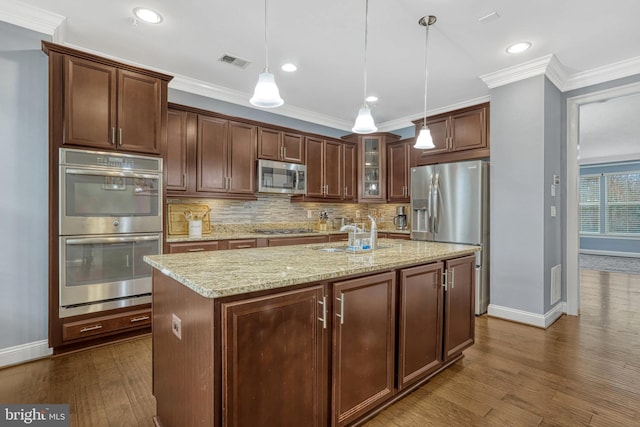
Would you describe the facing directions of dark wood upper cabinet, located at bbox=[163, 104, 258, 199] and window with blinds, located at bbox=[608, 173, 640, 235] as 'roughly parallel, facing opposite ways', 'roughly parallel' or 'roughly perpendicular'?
roughly perpendicular

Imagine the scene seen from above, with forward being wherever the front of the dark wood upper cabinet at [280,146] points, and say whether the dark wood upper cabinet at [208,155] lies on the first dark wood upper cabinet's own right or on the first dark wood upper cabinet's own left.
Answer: on the first dark wood upper cabinet's own right

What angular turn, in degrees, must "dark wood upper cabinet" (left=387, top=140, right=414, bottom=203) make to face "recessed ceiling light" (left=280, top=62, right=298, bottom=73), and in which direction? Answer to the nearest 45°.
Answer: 0° — it already faces it

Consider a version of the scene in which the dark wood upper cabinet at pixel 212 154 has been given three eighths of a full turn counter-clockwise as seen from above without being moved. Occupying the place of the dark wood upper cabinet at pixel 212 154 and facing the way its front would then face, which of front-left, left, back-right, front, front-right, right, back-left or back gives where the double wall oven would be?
back-left

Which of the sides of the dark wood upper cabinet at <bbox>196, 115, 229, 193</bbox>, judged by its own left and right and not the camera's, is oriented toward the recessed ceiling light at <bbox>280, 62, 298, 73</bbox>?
front

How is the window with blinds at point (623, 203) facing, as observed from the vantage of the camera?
facing the viewer

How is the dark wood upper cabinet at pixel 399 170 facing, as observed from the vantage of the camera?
facing the viewer and to the left of the viewer

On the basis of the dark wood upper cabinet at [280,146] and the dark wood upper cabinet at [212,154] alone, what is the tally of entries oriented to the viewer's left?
0

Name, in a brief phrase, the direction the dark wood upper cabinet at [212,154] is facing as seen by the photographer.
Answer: facing the viewer and to the right of the viewer

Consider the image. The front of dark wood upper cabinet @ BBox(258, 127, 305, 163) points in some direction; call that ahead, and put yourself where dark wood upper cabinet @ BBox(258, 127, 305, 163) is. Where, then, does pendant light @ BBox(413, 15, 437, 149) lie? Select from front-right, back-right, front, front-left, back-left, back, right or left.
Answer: front

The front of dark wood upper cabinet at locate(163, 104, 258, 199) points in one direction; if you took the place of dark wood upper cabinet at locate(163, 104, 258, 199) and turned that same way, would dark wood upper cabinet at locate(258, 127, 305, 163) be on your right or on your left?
on your left
